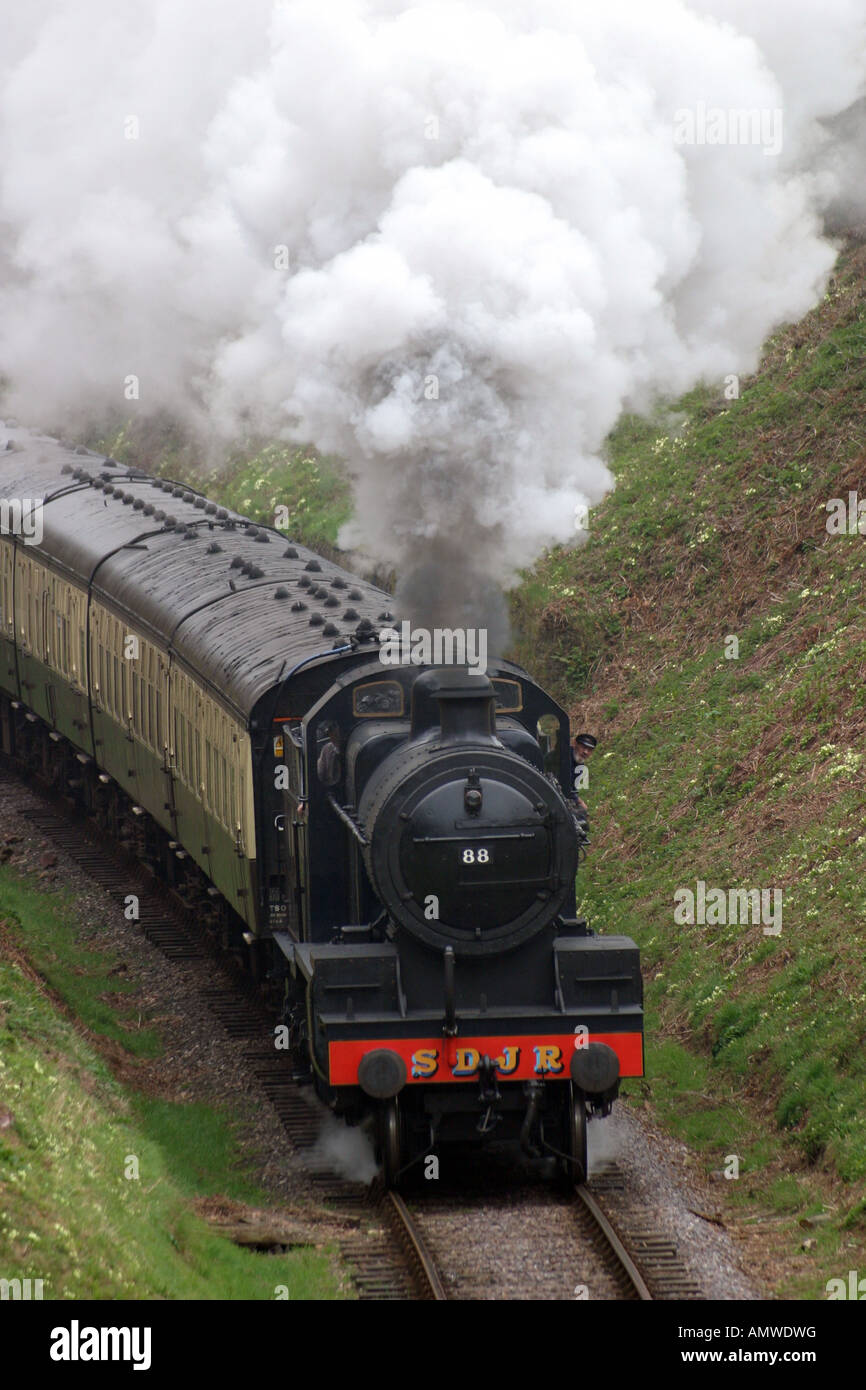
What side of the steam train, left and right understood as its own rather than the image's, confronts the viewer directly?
front
